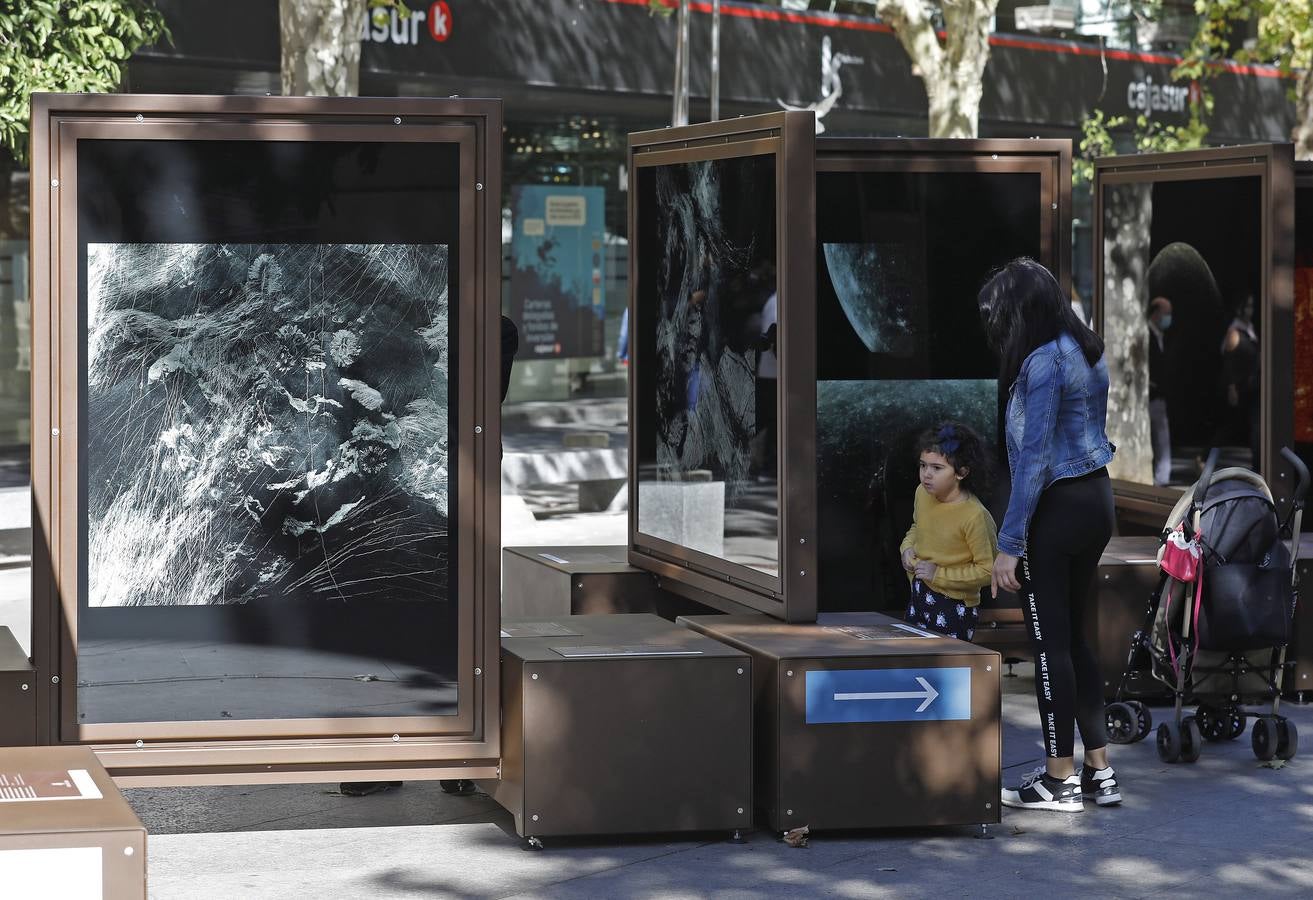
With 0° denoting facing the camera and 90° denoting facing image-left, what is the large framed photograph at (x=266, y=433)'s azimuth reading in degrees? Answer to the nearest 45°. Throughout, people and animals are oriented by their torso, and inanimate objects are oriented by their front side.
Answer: approximately 0°

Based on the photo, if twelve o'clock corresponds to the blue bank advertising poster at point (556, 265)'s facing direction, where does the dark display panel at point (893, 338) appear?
The dark display panel is roughly at 12 o'clock from the blue bank advertising poster.

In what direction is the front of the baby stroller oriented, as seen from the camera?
facing away from the viewer and to the left of the viewer

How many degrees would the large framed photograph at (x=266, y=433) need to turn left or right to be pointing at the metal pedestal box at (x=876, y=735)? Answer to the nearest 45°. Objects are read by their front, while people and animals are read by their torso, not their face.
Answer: approximately 90° to its left

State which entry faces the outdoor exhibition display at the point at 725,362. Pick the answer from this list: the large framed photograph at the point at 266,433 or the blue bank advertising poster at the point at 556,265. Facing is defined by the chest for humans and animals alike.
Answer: the blue bank advertising poster

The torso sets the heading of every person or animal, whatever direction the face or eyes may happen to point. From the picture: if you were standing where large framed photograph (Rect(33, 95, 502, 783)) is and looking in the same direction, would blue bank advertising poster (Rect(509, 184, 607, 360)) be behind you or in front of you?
behind

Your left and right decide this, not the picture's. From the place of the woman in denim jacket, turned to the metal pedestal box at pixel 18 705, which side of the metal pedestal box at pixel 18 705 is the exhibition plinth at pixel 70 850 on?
left

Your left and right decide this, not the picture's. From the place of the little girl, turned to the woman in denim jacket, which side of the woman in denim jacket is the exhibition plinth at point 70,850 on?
right

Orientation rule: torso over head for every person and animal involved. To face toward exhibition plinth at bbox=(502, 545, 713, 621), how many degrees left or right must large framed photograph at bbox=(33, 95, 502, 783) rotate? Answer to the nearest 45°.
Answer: approximately 135° to its left

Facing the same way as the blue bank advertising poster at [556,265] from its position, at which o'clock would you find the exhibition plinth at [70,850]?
The exhibition plinth is roughly at 12 o'clock from the blue bank advertising poster.

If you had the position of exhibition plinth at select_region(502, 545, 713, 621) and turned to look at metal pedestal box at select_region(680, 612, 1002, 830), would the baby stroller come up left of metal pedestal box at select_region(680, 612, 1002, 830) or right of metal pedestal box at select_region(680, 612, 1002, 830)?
left

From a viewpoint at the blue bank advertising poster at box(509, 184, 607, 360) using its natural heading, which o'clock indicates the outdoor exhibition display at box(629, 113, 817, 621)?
The outdoor exhibition display is roughly at 12 o'clock from the blue bank advertising poster.
